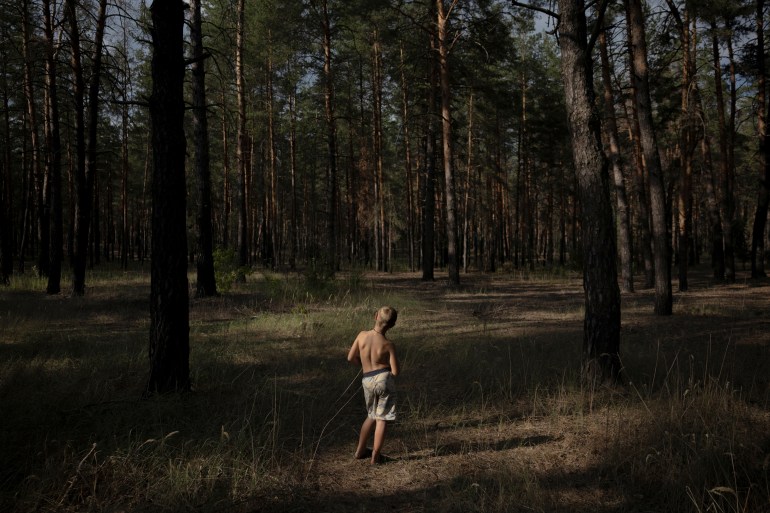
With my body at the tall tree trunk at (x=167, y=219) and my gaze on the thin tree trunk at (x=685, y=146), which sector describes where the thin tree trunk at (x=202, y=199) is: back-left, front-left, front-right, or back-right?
front-left

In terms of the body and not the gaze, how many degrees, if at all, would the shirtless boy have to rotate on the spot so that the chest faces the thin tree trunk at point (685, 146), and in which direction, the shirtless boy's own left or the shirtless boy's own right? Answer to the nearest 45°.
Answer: approximately 45° to the shirtless boy's own right

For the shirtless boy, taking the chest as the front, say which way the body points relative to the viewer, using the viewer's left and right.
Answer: facing away from the viewer

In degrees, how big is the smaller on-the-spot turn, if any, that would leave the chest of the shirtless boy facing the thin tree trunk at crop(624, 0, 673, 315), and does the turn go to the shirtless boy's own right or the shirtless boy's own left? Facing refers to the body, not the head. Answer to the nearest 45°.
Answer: approximately 45° to the shirtless boy's own right

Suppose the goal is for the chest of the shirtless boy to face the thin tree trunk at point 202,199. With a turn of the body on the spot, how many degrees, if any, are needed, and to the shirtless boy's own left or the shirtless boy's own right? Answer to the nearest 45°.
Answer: approximately 45° to the shirtless boy's own left

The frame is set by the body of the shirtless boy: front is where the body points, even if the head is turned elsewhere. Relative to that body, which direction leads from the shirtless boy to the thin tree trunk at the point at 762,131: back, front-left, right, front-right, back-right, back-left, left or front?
front-right

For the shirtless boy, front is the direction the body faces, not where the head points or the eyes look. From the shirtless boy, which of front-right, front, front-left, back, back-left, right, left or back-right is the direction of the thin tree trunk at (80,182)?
front-left

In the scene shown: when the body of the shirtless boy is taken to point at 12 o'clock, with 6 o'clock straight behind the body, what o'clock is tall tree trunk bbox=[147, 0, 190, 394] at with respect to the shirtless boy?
The tall tree trunk is roughly at 10 o'clock from the shirtless boy.

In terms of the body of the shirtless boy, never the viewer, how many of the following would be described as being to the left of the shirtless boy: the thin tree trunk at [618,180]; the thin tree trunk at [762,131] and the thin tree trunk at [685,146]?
0

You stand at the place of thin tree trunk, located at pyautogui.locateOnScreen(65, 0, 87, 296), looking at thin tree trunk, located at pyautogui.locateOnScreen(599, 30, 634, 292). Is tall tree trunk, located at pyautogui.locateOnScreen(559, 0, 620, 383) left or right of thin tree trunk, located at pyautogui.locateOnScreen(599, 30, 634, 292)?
right
